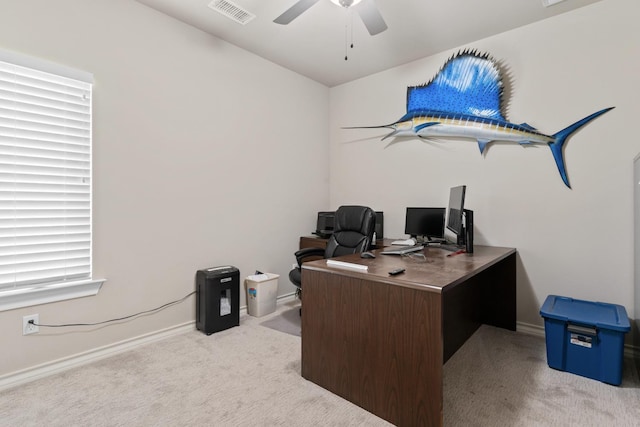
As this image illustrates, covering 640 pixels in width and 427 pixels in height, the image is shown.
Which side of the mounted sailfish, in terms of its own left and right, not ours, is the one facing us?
left

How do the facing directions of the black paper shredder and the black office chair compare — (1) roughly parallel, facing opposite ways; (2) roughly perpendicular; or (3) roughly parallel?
roughly perpendicular

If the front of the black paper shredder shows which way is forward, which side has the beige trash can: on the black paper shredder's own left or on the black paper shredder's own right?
on the black paper shredder's own left

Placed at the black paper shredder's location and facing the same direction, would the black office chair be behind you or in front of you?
in front

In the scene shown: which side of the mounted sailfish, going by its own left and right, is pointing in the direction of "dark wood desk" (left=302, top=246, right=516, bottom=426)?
left

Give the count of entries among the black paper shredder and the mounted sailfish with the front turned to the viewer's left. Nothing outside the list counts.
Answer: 1

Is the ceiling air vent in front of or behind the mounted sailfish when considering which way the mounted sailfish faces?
in front

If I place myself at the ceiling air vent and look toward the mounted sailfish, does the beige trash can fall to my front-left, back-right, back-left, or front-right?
front-left

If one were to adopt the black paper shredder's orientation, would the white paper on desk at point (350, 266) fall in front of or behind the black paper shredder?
in front
